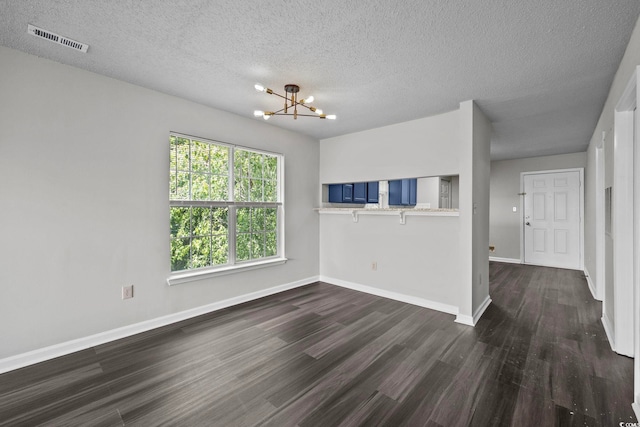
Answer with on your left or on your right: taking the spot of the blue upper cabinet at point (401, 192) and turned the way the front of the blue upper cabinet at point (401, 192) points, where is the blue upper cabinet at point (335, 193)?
on your right

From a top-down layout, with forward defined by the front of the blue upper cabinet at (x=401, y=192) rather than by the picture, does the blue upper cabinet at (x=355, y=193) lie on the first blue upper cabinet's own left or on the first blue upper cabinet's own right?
on the first blue upper cabinet's own right

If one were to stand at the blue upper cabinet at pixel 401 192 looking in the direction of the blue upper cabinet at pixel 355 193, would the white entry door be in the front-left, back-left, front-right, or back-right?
back-right

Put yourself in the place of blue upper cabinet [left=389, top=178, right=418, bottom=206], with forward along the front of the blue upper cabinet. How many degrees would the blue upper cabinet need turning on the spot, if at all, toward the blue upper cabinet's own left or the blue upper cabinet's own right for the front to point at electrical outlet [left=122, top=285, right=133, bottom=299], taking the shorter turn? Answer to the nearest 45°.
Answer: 0° — it already faces it

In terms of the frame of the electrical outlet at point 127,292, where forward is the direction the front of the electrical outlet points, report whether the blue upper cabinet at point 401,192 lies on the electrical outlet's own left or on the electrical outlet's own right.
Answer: on the electrical outlet's own left

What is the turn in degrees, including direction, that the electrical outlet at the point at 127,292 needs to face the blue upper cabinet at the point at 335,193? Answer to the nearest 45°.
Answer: approximately 90° to its left

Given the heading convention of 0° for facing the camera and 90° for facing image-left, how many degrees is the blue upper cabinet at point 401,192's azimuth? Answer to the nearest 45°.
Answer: approximately 45°

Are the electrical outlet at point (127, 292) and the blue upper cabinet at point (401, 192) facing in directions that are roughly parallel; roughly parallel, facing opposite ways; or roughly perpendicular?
roughly perpendicular
